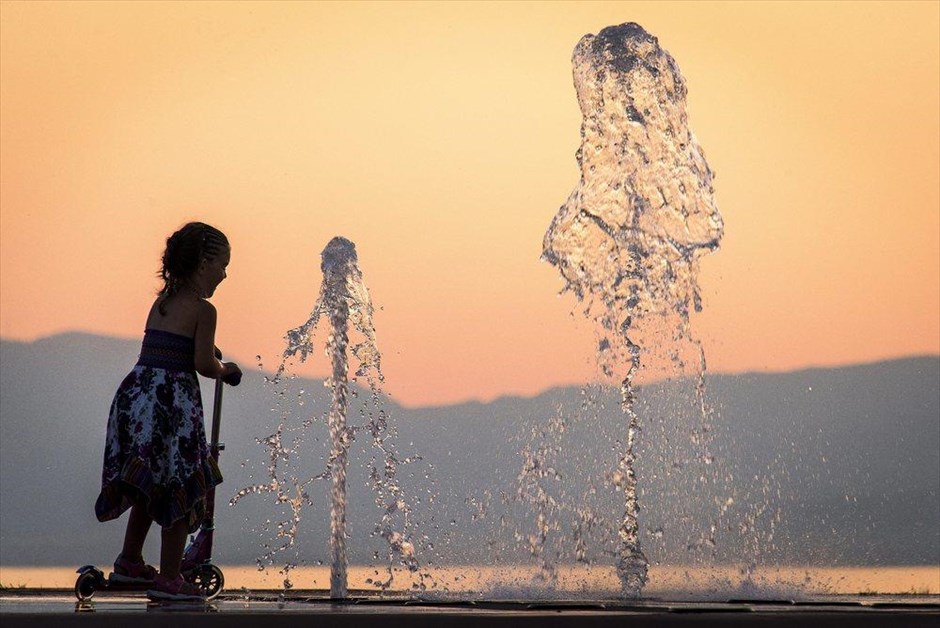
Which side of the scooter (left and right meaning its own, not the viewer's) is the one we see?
right

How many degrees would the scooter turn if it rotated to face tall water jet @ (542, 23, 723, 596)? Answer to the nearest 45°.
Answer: approximately 45° to its left

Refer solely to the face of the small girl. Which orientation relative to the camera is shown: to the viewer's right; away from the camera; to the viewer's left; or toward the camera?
to the viewer's right
